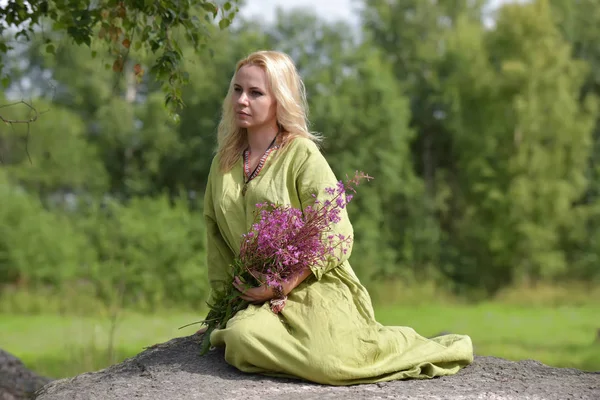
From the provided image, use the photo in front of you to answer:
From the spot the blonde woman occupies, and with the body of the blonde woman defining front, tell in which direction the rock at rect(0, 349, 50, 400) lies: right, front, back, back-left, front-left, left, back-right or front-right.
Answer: right

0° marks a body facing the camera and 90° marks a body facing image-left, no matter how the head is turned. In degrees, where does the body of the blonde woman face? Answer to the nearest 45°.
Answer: approximately 45°

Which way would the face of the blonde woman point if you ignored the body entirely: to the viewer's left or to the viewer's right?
to the viewer's left
